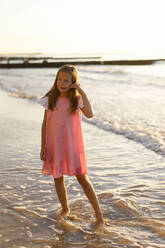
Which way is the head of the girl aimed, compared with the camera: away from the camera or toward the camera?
toward the camera

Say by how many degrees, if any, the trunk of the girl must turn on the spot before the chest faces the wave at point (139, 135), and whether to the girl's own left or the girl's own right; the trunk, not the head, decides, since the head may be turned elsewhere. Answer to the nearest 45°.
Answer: approximately 180°

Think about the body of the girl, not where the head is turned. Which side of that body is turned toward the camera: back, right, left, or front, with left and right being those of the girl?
front
